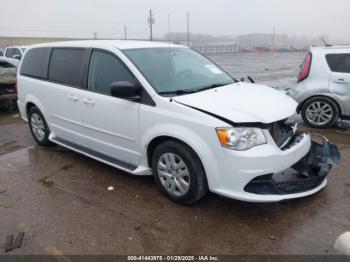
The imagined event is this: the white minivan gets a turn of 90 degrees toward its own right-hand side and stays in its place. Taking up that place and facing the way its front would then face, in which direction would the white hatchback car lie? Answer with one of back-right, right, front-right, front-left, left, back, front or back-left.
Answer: back

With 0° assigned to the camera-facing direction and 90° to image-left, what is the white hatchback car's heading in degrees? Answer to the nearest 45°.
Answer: approximately 270°

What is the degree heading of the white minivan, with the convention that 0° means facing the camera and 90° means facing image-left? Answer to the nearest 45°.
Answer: approximately 315°
